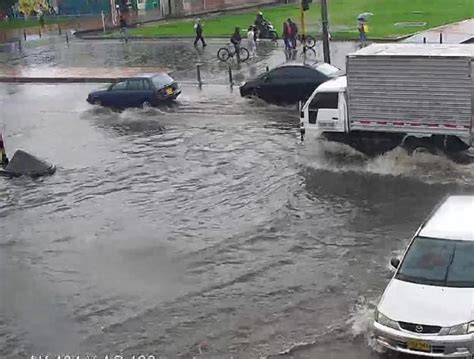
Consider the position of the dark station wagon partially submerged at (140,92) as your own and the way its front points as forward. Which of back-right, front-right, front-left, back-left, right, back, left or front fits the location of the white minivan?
back-left

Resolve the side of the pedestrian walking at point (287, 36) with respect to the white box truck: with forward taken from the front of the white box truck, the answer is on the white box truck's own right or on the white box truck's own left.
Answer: on the white box truck's own right

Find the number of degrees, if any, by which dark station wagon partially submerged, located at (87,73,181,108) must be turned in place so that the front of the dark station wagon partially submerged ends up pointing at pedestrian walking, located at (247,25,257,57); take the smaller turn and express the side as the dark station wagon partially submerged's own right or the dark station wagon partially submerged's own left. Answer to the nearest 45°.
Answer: approximately 90° to the dark station wagon partially submerged's own right

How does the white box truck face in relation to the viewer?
to the viewer's left

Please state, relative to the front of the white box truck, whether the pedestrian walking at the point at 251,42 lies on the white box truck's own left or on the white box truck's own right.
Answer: on the white box truck's own right

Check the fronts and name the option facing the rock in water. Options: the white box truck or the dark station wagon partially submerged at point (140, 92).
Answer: the white box truck
